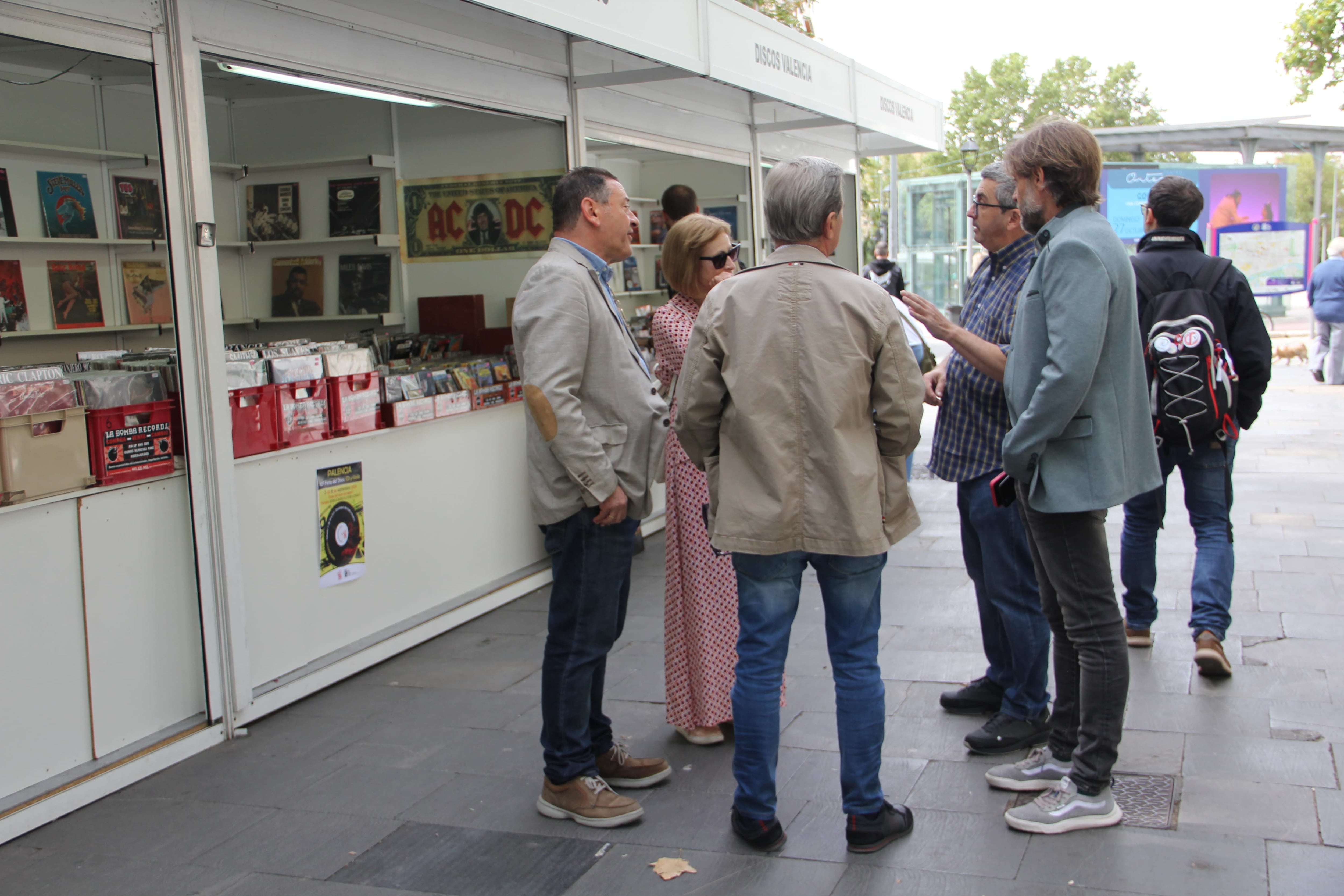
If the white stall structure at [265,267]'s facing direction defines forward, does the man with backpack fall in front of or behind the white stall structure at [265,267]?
in front

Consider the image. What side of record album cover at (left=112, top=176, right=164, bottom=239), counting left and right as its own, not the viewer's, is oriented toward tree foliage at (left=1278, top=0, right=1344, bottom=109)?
left

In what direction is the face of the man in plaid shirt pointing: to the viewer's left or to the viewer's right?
to the viewer's left

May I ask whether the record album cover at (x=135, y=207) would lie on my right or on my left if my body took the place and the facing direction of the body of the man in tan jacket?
on my left

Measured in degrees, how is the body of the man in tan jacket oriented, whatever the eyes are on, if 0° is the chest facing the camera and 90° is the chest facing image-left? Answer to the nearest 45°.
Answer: approximately 180°

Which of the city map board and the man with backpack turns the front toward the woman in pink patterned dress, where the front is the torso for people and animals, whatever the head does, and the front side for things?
the city map board

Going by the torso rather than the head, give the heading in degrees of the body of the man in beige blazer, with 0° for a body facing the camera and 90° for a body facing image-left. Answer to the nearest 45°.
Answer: approximately 270°

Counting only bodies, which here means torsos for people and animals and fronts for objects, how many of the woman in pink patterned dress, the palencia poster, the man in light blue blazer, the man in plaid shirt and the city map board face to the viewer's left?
2

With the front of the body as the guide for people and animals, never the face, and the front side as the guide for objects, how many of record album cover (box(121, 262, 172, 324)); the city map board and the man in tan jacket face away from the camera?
1

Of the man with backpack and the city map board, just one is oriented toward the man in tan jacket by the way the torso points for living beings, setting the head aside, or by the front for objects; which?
the city map board

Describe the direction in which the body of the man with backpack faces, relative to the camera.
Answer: away from the camera

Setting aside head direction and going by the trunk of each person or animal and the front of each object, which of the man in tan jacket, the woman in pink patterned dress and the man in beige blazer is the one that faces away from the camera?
the man in tan jacket

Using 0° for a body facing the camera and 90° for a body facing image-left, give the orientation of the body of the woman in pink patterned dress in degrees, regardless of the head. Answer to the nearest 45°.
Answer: approximately 270°

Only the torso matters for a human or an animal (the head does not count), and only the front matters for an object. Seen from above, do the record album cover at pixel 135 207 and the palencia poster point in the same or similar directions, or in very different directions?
same or similar directions

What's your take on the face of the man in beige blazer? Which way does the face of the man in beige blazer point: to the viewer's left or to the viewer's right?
to the viewer's right

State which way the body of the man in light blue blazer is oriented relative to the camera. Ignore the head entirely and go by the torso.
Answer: to the viewer's left
